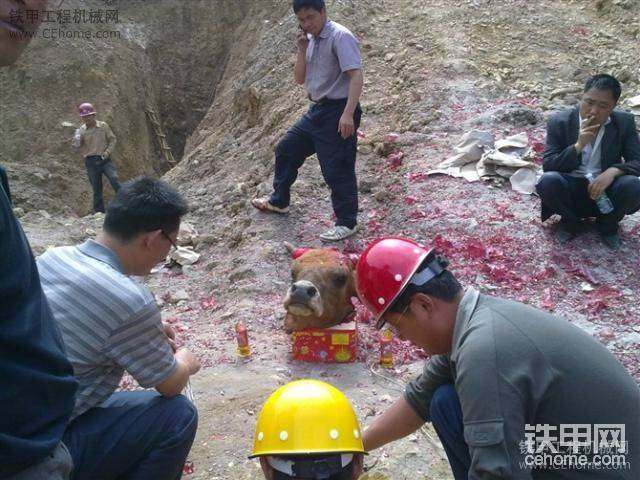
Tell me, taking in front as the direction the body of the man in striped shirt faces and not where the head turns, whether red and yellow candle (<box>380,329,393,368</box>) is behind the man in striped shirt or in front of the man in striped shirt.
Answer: in front

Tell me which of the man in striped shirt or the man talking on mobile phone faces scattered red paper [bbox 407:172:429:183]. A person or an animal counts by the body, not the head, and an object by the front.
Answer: the man in striped shirt

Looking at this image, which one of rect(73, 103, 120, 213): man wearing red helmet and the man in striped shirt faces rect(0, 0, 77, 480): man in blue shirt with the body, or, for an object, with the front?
the man wearing red helmet

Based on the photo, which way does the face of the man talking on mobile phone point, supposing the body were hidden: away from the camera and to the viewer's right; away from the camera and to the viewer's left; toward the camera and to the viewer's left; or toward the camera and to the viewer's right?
toward the camera and to the viewer's left

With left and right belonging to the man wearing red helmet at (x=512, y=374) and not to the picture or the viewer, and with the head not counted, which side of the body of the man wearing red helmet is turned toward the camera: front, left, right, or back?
left

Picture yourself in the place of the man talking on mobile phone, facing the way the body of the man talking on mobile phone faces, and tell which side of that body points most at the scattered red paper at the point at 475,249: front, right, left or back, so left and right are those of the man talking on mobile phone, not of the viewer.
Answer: left

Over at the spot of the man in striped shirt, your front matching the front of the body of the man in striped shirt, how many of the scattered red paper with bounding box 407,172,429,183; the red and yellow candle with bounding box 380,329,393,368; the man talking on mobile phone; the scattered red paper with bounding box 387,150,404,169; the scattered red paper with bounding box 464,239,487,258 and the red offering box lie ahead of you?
6

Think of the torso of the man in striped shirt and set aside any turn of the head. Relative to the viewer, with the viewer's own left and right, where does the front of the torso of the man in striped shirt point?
facing away from the viewer and to the right of the viewer

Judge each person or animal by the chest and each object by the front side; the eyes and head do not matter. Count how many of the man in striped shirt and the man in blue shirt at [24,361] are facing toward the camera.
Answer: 0

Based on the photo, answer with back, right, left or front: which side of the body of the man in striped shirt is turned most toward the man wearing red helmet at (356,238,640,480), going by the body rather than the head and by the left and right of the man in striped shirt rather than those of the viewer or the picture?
right

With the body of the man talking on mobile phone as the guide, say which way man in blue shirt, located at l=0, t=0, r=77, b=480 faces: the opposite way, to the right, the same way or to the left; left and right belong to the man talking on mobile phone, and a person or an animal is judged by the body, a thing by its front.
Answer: the opposite way

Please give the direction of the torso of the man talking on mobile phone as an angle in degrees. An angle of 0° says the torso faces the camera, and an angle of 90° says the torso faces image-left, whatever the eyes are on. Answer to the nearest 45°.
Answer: approximately 45°

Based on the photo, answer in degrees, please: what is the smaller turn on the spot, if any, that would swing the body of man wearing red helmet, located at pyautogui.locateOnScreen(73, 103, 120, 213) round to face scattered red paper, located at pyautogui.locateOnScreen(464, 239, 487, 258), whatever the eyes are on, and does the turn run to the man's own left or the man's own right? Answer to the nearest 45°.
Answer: approximately 45° to the man's own left
